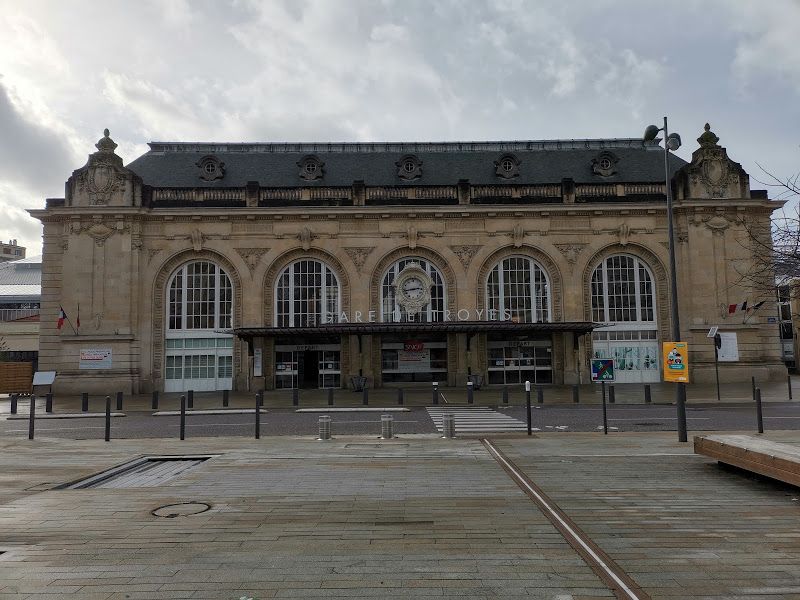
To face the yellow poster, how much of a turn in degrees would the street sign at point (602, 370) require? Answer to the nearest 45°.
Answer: approximately 45° to its left

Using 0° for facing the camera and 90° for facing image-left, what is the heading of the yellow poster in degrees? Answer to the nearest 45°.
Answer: approximately 0°

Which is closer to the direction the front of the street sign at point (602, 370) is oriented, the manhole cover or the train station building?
the manhole cover

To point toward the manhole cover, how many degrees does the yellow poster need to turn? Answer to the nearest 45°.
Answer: approximately 45° to its right

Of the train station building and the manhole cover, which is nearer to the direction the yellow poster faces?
the manhole cover

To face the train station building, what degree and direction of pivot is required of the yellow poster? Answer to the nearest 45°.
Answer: approximately 135° to its right

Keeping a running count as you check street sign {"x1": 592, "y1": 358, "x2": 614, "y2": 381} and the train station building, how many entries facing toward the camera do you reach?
2

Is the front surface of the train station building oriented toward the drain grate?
yes

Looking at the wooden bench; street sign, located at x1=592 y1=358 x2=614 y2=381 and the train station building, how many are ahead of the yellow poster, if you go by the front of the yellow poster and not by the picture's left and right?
1

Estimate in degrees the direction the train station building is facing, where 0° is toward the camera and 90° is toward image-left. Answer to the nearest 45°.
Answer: approximately 0°

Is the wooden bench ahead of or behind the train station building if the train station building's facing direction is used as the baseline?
ahead

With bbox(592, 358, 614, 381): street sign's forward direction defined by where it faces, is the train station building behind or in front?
behind
